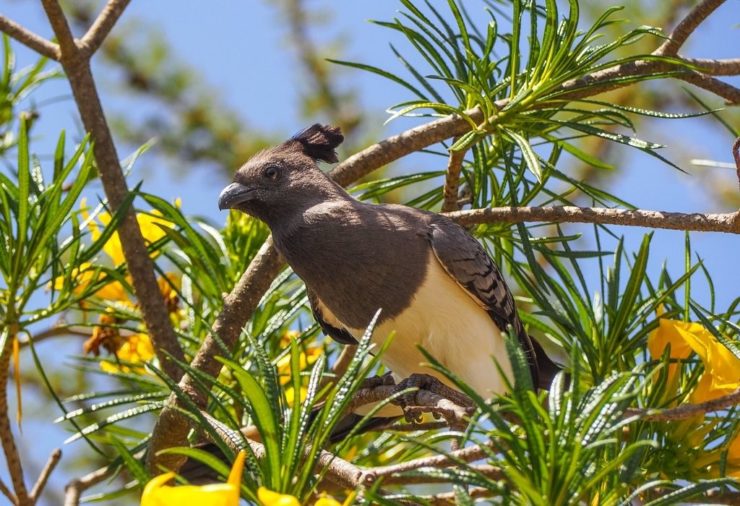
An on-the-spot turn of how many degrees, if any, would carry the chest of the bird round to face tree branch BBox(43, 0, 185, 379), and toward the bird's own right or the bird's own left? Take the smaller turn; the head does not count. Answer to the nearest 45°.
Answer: approximately 45° to the bird's own right

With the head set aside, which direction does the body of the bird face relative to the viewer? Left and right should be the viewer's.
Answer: facing the viewer and to the left of the viewer

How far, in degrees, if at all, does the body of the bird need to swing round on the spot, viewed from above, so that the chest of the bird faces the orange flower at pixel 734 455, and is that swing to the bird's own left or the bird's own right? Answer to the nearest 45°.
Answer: approximately 90° to the bird's own left

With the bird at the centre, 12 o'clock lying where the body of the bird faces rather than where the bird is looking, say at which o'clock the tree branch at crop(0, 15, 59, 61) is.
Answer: The tree branch is roughly at 1 o'clock from the bird.

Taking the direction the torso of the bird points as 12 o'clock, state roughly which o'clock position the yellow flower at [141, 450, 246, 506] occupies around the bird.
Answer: The yellow flower is roughly at 11 o'clock from the bird.
